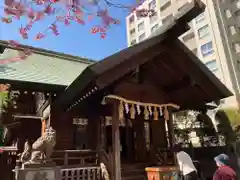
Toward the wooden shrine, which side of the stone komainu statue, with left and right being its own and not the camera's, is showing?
front

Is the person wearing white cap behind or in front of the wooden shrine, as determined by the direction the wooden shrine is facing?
in front

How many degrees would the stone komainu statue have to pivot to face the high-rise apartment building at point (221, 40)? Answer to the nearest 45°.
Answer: approximately 45° to its left

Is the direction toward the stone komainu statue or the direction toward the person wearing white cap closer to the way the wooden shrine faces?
the person wearing white cap

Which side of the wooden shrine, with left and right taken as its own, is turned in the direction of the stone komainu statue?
right

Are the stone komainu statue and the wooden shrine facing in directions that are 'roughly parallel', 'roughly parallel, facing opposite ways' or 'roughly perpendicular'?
roughly perpendicular

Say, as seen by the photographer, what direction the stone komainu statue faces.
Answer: facing to the right of the viewer

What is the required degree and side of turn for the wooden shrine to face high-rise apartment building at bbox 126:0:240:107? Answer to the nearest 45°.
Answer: approximately 90° to its left

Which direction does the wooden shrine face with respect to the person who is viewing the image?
facing the viewer and to the right of the viewer

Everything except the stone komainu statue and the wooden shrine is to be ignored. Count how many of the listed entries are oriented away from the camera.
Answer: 0
